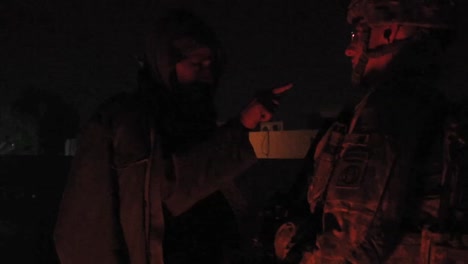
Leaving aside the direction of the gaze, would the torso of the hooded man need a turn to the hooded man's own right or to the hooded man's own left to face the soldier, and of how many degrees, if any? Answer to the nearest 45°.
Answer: approximately 45° to the hooded man's own left

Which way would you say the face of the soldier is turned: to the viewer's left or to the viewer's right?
to the viewer's left

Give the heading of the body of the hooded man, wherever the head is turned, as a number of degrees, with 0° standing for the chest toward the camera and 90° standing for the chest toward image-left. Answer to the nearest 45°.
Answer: approximately 315°
